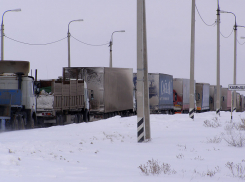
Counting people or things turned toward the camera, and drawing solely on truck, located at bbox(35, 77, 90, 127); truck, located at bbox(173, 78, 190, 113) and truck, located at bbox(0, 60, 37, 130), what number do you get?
0

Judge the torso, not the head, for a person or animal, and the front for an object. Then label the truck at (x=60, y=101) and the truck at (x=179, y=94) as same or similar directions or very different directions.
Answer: same or similar directions

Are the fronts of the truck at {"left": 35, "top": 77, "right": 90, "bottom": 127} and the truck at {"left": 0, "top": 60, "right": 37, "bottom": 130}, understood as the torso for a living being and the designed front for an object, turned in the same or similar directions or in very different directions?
same or similar directions

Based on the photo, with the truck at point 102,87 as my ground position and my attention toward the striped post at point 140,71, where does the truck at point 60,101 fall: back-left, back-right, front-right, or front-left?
front-right
